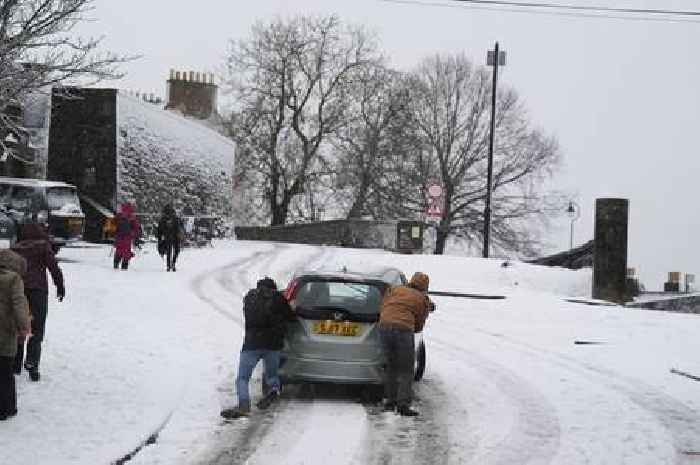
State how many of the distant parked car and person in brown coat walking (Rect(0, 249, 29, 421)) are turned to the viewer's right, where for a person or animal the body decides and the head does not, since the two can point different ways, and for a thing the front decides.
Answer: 0
